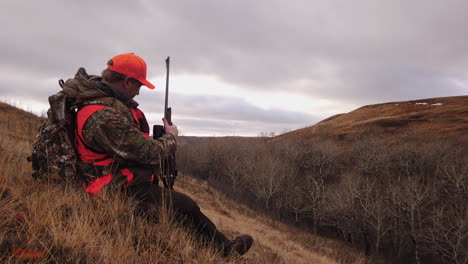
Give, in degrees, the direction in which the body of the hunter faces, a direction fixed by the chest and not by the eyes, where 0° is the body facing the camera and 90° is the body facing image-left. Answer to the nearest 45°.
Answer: approximately 270°
